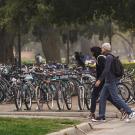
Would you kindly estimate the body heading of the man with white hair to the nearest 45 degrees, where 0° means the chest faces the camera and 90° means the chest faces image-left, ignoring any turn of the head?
approximately 90°

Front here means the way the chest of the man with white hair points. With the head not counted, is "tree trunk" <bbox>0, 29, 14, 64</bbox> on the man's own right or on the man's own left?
on the man's own right
